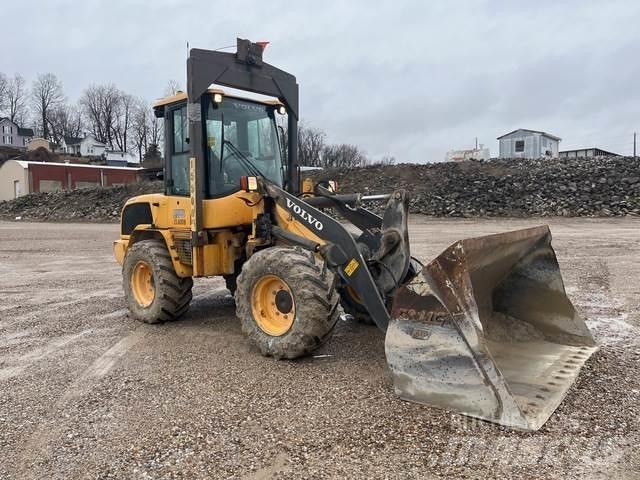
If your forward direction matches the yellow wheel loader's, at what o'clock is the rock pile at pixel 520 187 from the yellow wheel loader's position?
The rock pile is roughly at 8 o'clock from the yellow wheel loader.

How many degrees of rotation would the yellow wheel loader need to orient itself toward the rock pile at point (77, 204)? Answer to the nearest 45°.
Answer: approximately 180°

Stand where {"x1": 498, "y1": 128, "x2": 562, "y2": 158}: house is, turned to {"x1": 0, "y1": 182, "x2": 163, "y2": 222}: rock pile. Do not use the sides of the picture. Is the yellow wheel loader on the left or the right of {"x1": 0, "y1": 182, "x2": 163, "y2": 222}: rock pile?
left

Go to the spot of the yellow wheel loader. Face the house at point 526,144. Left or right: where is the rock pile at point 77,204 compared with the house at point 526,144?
left

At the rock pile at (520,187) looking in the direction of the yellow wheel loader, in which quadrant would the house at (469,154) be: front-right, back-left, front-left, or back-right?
back-right

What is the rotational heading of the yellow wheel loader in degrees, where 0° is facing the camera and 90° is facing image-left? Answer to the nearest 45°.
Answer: approximately 315°

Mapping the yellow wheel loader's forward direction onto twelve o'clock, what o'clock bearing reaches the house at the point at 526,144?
The house is roughly at 8 o'clock from the yellow wheel loader.
